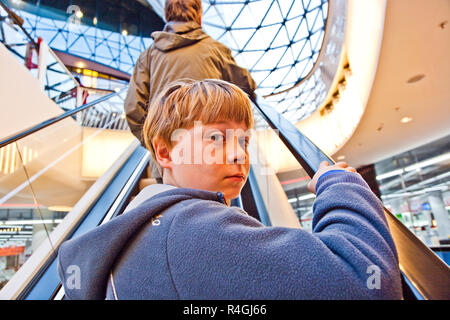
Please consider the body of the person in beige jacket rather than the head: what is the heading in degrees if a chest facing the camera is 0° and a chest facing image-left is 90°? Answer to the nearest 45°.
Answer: approximately 180°

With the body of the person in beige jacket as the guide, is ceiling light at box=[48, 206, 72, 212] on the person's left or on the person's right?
on the person's left

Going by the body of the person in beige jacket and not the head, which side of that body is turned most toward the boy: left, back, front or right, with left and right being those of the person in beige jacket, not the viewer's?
back

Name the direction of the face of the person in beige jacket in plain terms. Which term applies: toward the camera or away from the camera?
away from the camera

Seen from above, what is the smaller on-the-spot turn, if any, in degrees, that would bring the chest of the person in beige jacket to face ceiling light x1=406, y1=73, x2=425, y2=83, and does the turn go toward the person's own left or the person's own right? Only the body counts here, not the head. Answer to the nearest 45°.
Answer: approximately 45° to the person's own right

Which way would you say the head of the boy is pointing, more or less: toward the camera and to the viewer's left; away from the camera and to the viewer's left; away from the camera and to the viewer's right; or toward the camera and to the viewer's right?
toward the camera and to the viewer's right

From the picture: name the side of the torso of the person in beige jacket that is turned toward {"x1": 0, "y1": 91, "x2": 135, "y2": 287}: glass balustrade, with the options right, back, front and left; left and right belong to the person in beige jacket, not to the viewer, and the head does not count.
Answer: left
